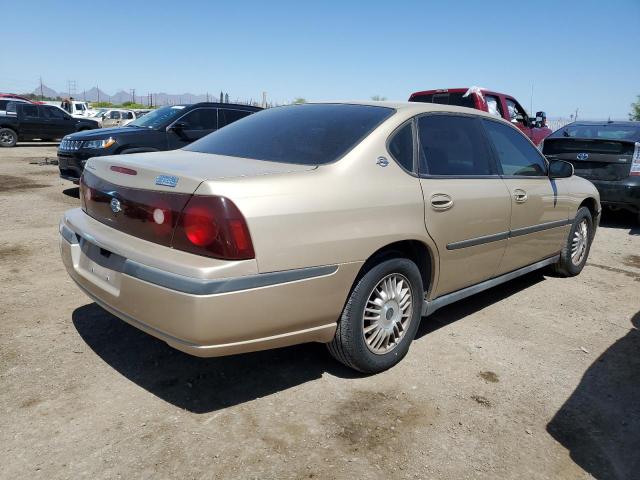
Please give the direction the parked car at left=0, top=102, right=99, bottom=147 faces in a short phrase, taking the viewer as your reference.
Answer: facing to the right of the viewer

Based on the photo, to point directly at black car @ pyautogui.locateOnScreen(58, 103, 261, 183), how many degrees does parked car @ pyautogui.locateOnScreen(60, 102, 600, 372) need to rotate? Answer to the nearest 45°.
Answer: approximately 90° to its left

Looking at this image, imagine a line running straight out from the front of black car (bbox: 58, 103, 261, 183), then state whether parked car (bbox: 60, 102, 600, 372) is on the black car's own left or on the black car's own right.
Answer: on the black car's own left

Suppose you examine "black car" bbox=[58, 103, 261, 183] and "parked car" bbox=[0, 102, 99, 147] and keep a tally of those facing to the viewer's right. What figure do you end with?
1

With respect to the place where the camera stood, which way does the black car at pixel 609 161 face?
facing away from the viewer and to the right of the viewer

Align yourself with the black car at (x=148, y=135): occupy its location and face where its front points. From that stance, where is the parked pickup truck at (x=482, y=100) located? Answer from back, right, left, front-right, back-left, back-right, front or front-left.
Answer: back-left

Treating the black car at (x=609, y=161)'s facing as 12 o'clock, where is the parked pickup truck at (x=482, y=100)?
The parked pickup truck is roughly at 9 o'clock from the black car.

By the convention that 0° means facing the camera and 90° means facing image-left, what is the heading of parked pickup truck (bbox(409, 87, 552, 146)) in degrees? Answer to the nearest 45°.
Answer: approximately 225°

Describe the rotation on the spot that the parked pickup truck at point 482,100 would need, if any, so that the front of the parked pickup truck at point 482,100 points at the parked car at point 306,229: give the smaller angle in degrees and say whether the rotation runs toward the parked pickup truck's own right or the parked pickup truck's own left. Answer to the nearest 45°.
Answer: approximately 135° to the parked pickup truck's own right
